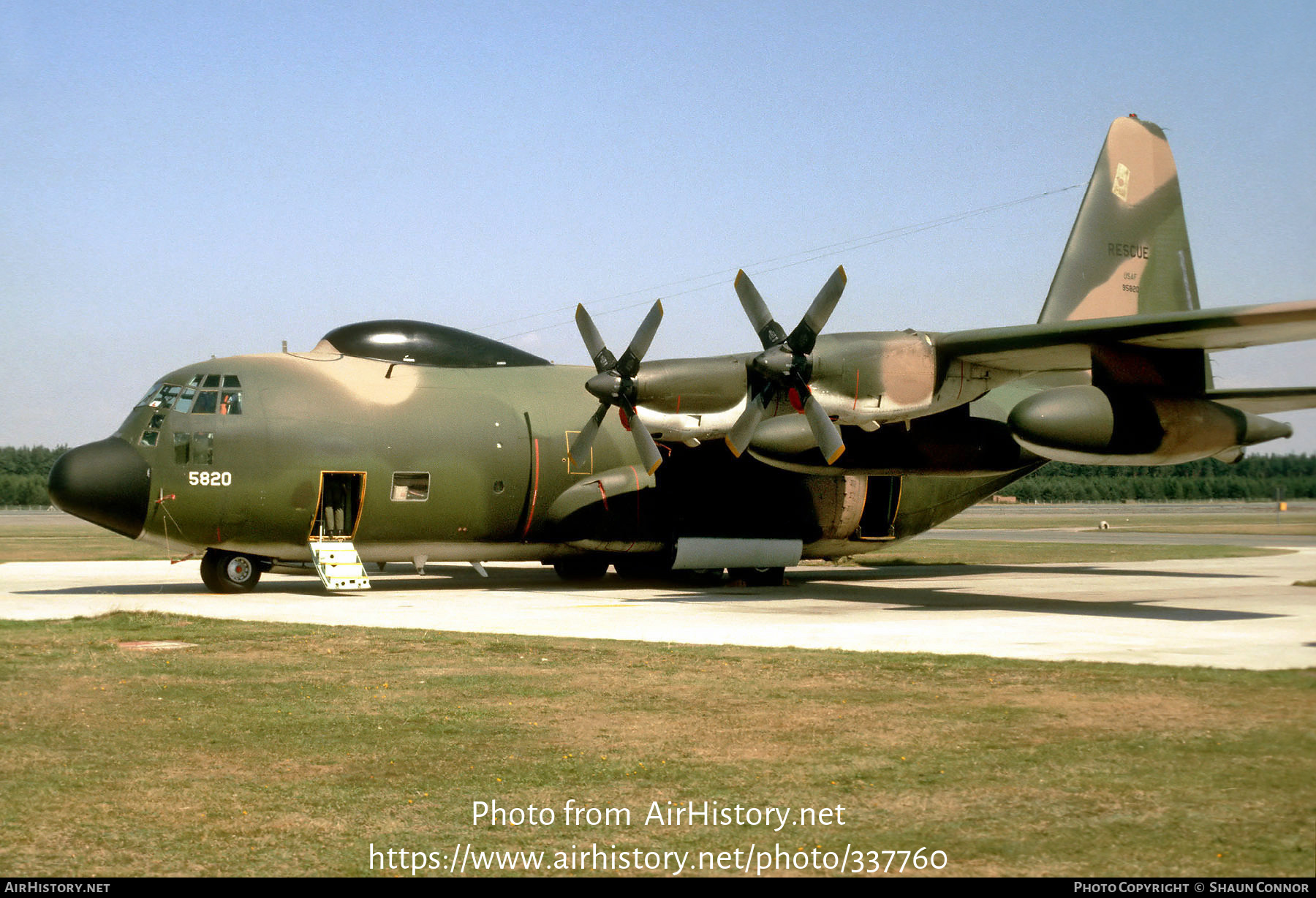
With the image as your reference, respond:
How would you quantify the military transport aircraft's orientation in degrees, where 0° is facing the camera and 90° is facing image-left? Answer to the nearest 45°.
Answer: approximately 45°
